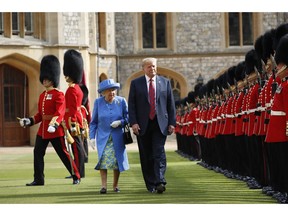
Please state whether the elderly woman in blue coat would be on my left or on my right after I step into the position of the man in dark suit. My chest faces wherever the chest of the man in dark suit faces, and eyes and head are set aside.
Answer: on my right

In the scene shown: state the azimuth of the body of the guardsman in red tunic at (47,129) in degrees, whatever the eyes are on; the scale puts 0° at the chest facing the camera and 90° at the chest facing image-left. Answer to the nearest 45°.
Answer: approximately 45°

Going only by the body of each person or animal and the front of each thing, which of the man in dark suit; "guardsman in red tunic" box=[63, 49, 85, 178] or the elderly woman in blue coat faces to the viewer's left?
the guardsman in red tunic

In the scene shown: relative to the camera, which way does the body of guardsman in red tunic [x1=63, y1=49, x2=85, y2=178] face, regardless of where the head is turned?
to the viewer's left

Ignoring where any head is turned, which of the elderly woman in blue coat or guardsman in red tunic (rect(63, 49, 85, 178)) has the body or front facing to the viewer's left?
the guardsman in red tunic

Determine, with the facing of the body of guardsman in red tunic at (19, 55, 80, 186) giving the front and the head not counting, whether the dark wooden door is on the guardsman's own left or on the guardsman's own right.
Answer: on the guardsman's own right

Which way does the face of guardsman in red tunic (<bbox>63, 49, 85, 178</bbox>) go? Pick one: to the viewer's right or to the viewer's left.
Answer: to the viewer's left

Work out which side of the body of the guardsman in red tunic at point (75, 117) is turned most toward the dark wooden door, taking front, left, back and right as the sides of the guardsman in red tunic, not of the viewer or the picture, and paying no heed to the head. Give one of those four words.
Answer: right

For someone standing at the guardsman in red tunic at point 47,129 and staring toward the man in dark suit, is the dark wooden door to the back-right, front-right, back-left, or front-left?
back-left
